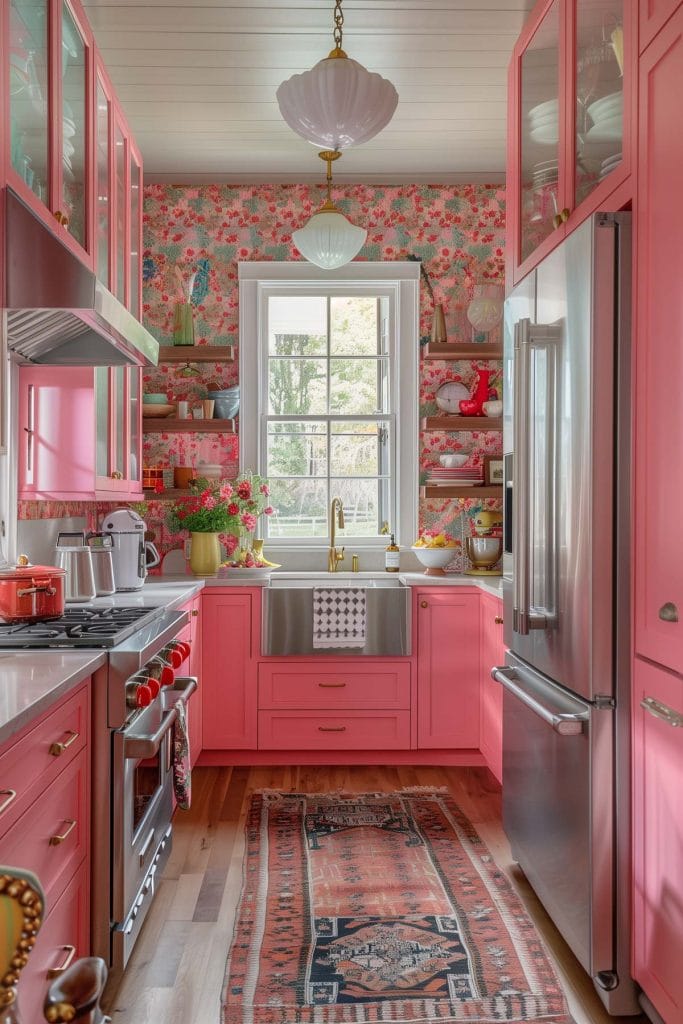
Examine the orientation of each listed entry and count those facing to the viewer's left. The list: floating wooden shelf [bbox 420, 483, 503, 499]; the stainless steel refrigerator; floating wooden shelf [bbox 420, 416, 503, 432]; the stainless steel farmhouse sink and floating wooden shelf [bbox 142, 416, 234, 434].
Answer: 1

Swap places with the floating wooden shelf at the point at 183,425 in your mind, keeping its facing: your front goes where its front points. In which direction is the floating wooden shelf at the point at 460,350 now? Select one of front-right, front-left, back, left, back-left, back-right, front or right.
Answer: left

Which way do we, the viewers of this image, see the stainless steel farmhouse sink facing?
facing the viewer

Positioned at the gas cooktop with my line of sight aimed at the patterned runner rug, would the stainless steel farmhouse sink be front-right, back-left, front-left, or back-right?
front-left

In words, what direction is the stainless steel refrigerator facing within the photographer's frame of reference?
facing to the left of the viewer

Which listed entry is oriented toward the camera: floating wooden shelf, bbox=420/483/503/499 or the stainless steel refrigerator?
the floating wooden shelf

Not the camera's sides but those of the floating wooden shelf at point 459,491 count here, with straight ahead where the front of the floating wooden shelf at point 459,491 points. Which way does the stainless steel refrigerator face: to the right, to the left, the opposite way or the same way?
to the right

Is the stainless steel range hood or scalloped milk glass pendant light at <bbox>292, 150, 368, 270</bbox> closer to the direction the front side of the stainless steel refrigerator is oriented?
the stainless steel range hood

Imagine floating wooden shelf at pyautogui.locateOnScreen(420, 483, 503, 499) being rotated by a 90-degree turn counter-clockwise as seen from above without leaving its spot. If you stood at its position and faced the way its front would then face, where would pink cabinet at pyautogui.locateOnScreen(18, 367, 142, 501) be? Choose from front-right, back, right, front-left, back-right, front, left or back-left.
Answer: back-right

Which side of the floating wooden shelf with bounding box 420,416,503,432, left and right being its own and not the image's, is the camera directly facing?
front

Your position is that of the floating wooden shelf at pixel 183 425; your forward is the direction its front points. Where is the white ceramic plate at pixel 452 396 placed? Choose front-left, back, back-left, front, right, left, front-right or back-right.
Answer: left

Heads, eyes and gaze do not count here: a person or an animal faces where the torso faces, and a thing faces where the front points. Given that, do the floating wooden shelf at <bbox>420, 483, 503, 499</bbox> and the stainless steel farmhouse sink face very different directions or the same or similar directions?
same or similar directions

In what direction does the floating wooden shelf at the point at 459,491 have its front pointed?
toward the camera

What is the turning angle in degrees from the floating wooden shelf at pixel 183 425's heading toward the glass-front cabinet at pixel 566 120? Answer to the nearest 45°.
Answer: approximately 45° to its left

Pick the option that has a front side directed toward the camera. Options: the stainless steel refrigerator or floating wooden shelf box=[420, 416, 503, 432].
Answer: the floating wooden shelf

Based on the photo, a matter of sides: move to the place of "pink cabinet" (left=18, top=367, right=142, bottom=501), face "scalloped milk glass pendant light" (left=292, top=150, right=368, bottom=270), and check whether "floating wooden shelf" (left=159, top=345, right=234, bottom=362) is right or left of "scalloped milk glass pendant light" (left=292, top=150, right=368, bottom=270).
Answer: left

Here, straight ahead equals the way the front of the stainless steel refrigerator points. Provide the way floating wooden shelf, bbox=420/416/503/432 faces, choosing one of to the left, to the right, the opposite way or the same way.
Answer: to the left

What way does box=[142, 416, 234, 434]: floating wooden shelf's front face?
toward the camera
